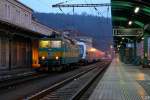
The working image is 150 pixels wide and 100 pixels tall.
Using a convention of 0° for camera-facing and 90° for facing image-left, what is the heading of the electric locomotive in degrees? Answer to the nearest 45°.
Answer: approximately 45°
